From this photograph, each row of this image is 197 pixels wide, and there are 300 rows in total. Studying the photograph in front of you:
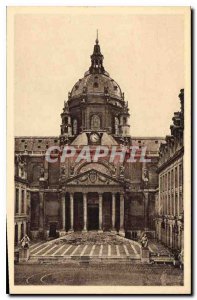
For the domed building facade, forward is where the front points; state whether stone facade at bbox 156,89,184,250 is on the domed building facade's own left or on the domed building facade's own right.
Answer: on the domed building facade's own left

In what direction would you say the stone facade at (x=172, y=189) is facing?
to the viewer's left

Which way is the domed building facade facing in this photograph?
toward the camera

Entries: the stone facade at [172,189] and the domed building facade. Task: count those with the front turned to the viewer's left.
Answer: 1

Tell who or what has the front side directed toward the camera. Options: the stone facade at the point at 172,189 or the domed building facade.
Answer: the domed building facade
